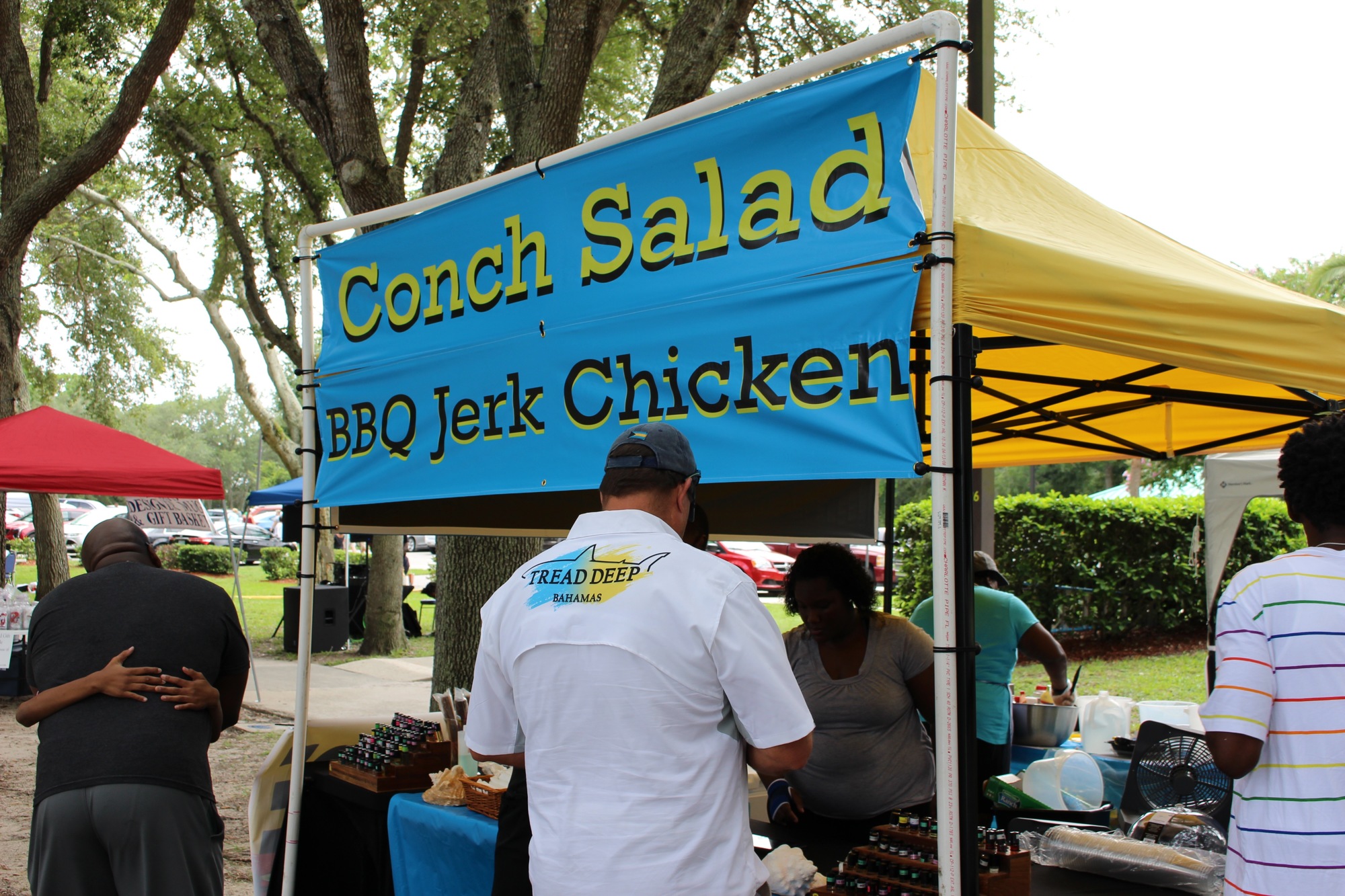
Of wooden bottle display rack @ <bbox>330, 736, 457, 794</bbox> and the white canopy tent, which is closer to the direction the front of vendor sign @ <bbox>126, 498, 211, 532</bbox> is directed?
the wooden bottle display rack

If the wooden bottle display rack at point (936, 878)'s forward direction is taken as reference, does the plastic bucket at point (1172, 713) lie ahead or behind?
behind

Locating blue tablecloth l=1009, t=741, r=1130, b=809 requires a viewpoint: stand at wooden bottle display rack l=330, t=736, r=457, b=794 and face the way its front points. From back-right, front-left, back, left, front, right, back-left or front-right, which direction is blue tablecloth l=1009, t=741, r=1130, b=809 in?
back-left

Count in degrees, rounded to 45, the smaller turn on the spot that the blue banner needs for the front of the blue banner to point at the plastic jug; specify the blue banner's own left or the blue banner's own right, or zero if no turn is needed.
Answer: approximately 180°

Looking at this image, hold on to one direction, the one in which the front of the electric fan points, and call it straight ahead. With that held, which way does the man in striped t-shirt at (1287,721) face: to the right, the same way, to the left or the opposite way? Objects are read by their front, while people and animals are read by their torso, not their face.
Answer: the opposite way

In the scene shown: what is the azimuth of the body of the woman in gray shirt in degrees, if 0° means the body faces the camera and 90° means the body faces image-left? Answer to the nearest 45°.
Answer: approximately 45°

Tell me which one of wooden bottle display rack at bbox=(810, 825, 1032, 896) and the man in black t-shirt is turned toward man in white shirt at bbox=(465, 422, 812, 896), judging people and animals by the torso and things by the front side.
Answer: the wooden bottle display rack

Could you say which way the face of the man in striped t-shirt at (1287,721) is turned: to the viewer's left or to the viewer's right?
to the viewer's left

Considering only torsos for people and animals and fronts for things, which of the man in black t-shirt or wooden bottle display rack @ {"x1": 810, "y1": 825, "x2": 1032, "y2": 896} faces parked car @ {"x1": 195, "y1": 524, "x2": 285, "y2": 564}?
the man in black t-shirt

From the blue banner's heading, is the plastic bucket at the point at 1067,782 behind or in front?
behind
